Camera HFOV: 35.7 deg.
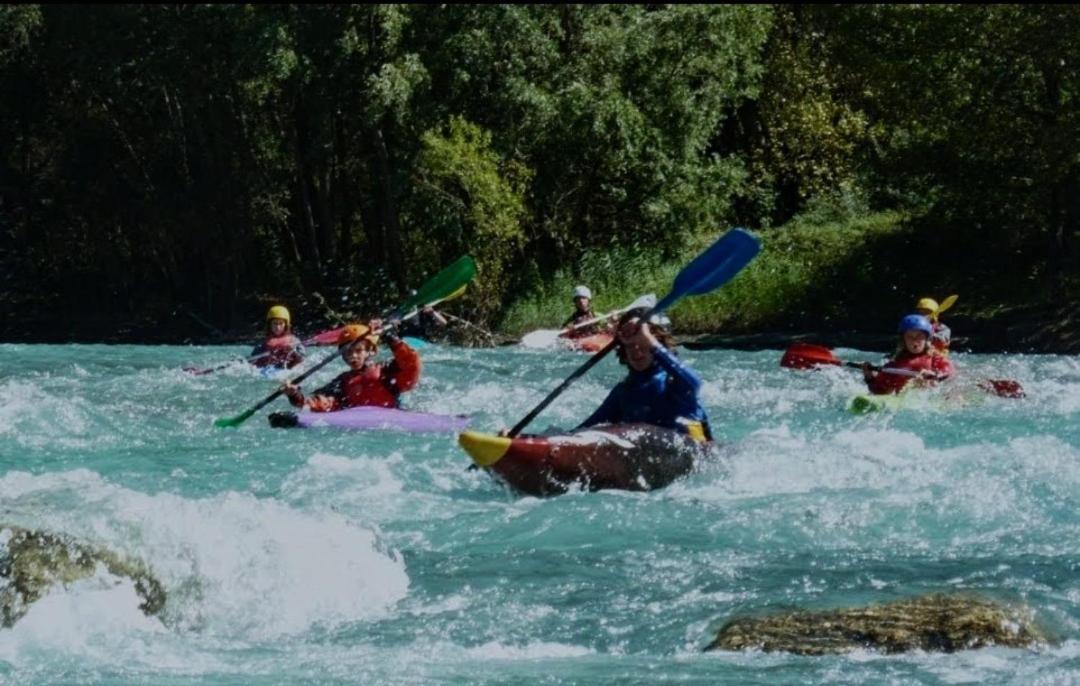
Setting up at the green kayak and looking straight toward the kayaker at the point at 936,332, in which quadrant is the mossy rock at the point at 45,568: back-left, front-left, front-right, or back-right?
back-left

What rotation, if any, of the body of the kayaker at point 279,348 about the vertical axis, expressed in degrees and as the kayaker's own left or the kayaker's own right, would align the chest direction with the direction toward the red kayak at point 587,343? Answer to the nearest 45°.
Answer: approximately 135° to the kayaker's own left

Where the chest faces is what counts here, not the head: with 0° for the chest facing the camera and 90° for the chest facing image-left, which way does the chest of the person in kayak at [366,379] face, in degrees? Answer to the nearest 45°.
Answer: approximately 45°

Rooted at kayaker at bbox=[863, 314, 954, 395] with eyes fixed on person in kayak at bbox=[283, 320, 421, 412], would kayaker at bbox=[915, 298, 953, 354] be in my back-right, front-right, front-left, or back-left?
back-right

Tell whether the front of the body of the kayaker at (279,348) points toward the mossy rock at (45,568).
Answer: yes

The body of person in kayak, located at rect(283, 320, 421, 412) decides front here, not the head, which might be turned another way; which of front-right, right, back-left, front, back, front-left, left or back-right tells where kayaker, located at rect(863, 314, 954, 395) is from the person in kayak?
back-left

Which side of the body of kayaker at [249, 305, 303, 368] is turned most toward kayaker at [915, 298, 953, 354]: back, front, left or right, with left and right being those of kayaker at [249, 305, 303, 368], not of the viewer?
left

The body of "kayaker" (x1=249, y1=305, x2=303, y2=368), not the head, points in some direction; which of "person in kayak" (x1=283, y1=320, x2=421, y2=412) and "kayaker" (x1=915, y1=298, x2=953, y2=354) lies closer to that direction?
the person in kayak

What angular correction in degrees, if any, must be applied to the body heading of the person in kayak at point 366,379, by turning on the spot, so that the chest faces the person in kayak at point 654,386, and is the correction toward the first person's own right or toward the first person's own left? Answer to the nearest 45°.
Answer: approximately 90° to the first person's own left

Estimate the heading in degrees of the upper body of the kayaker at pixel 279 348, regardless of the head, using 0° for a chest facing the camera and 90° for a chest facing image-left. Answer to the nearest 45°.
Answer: approximately 0°

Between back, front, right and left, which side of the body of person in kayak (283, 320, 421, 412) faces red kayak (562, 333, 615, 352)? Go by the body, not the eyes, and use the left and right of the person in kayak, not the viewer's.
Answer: back
